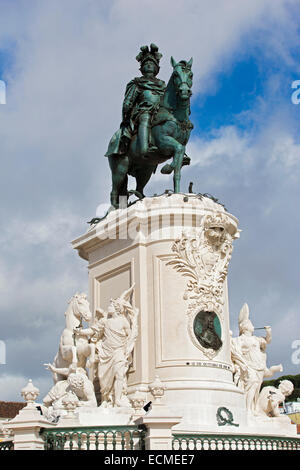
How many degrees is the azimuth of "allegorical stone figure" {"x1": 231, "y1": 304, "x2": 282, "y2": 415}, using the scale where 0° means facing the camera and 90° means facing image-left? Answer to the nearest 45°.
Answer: approximately 315°

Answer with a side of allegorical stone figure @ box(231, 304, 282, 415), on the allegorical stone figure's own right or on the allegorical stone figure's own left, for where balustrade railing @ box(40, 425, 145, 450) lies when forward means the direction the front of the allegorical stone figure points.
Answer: on the allegorical stone figure's own right

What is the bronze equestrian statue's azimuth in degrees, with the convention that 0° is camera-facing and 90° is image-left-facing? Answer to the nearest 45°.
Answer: approximately 315°

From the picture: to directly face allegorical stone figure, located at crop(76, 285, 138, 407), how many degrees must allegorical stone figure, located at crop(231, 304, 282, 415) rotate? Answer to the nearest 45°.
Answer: approximately 90° to its right

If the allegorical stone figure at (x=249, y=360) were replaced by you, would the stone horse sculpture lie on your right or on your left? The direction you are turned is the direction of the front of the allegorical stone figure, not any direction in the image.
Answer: on your right

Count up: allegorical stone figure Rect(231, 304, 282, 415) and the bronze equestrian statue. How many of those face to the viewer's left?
0
